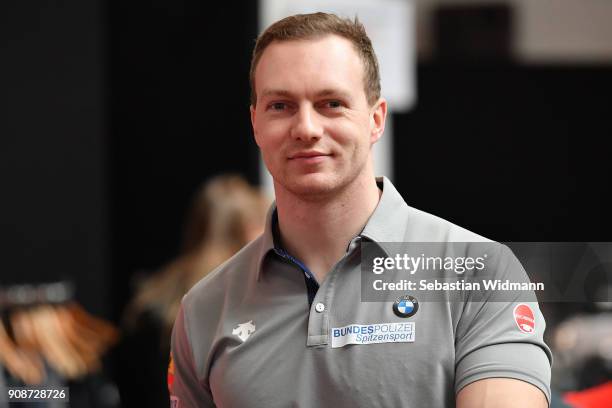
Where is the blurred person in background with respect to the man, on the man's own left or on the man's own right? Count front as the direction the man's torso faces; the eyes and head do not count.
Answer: on the man's own right

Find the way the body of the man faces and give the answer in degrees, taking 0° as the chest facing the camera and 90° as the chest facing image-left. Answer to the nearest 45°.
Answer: approximately 45°
